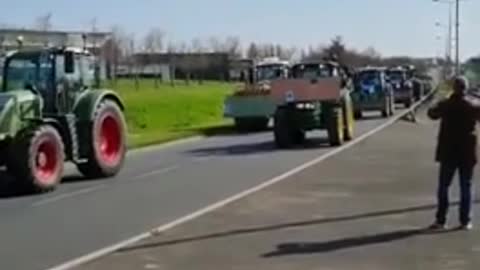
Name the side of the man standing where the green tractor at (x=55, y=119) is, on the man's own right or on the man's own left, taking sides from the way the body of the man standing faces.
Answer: on the man's own left

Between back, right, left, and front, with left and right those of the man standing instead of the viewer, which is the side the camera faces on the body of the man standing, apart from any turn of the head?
back

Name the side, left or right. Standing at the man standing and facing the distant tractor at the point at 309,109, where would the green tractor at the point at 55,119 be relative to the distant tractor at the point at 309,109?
left

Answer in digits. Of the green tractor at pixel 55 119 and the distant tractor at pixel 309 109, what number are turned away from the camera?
0

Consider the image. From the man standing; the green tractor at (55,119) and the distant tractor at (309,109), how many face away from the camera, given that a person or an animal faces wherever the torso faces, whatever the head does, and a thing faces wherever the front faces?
1

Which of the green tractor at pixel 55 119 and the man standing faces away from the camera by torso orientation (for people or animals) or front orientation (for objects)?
the man standing

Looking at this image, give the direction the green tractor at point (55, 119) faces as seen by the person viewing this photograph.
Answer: facing the viewer and to the left of the viewer

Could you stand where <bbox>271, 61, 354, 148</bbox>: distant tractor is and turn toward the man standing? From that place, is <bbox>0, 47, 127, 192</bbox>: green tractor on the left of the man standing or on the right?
right

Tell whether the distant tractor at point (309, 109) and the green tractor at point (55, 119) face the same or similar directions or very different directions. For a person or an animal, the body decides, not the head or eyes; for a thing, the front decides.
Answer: same or similar directions

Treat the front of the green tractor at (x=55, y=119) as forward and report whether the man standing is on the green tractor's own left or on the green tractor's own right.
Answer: on the green tractor's own left

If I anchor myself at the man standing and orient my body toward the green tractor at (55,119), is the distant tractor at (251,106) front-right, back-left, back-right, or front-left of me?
front-right

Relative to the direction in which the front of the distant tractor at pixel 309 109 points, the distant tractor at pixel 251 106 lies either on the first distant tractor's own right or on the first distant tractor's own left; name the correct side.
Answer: on the first distant tractor's own right

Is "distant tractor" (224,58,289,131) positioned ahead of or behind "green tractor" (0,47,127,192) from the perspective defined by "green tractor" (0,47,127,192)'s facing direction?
behind

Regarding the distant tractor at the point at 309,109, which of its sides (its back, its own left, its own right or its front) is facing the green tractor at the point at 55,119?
front
